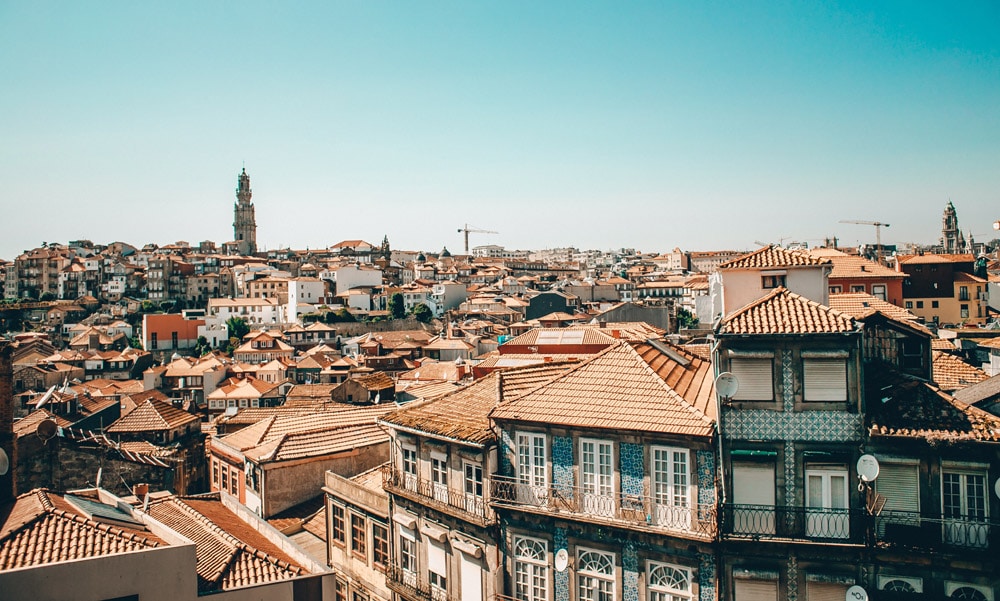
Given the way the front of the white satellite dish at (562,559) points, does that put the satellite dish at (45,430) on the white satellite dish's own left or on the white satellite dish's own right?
on the white satellite dish's own right

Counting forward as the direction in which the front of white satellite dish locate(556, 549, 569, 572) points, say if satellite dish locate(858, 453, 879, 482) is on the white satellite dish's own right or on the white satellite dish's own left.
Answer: on the white satellite dish's own left

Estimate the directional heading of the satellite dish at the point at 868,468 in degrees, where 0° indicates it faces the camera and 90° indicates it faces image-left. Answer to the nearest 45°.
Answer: approximately 45°

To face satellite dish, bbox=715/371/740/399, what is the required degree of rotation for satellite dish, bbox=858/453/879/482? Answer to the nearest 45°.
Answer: approximately 45° to its right

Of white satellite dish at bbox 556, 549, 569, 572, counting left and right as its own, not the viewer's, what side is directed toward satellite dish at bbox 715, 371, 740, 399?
left

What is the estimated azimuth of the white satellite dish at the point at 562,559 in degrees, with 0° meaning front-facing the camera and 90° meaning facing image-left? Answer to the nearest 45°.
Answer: approximately 45°
